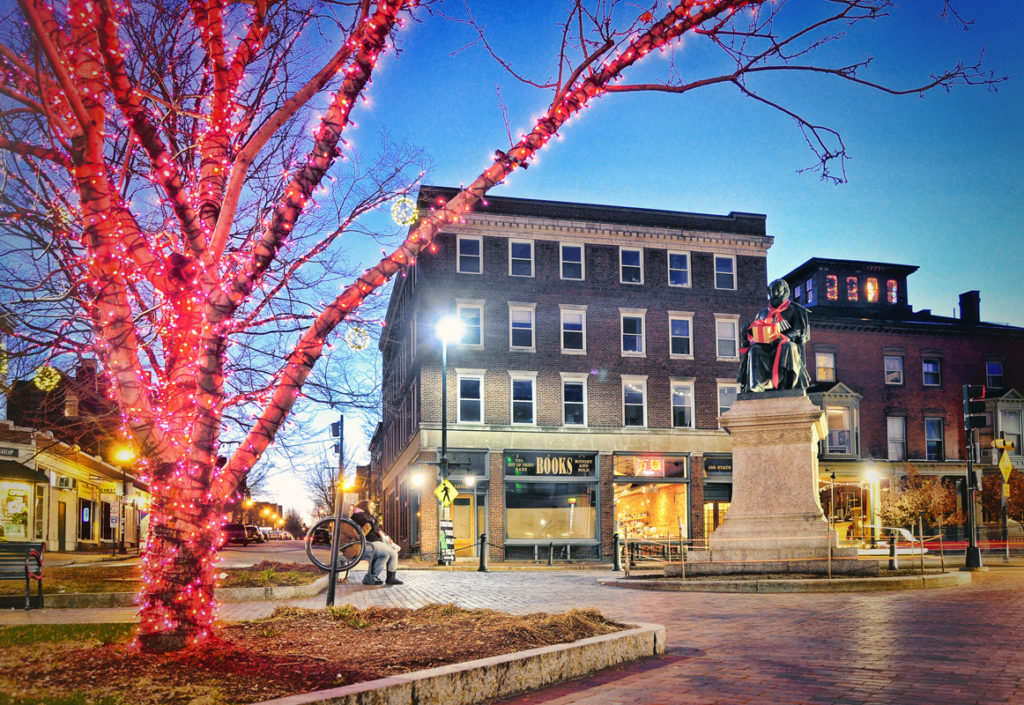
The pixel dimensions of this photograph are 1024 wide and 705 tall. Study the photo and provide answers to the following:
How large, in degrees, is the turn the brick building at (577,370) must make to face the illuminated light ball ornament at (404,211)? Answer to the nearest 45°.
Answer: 0° — it already faces it

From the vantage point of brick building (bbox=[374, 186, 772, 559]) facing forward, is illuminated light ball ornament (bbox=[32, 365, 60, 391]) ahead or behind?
ahead

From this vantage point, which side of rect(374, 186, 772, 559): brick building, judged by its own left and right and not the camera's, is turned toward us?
front

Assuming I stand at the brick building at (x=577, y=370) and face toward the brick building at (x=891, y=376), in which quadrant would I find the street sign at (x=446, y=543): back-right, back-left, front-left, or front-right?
back-right

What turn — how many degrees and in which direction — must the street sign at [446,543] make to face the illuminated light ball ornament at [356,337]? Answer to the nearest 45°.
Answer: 0° — it already faces it

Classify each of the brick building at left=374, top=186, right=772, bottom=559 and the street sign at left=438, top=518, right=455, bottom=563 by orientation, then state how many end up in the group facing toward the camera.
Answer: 2

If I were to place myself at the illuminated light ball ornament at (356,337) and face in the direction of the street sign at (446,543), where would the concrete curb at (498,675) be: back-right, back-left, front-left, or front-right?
back-right

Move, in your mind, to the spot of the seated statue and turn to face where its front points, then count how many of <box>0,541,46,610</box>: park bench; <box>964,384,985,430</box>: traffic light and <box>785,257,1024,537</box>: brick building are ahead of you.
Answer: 1

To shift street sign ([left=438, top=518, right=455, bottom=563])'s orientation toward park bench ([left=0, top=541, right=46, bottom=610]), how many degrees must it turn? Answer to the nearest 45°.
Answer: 0° — it already faces it

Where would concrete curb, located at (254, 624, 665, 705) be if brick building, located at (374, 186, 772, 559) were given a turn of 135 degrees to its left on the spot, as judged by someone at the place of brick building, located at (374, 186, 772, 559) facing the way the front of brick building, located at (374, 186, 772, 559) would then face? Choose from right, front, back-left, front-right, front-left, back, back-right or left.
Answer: back-right

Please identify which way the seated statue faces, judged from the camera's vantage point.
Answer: facing the viewer and to the left of the viewer

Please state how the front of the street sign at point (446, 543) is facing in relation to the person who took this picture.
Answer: facing the viewer

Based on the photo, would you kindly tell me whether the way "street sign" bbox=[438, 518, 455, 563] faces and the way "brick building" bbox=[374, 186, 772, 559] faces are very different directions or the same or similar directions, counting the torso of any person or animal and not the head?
same or similar directions

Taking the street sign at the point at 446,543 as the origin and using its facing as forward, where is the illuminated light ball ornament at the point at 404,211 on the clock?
The illuminated light ball ornament is roughly at 12 o'clock from the street sign.

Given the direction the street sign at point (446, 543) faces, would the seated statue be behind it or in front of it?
in front
